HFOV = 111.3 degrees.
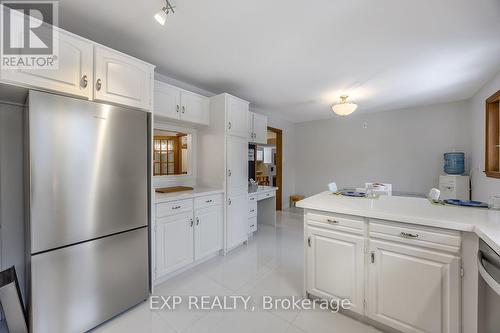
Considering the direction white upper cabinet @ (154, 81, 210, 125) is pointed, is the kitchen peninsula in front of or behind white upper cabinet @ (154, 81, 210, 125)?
in front

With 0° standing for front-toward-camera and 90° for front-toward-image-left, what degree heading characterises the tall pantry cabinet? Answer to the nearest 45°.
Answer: approximately 315°

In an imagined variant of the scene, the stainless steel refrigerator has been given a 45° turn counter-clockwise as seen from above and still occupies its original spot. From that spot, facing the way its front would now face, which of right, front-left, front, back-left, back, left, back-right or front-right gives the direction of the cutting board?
front-left

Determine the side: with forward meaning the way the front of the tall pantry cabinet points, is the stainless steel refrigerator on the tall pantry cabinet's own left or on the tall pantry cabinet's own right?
on the tall pantry cabinet's own right

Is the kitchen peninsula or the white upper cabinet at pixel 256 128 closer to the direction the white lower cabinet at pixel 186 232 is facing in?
the kitchen peninsula

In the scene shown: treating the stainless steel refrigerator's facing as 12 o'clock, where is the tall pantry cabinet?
The tall pantry cabinet is roughly at 10 o'clock from the stainless steel refrigerator.

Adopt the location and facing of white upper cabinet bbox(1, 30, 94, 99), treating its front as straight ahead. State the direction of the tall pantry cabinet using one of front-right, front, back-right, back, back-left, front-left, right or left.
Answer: front-left

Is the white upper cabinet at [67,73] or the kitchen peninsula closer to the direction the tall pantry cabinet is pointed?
the kitchen peninsula

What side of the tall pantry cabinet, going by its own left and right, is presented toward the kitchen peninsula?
front

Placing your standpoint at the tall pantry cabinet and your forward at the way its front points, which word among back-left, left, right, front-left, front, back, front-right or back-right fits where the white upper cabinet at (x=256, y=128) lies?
left

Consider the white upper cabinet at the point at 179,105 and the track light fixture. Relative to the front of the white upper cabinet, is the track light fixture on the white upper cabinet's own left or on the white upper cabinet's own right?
on the white upper cabinet's own right
